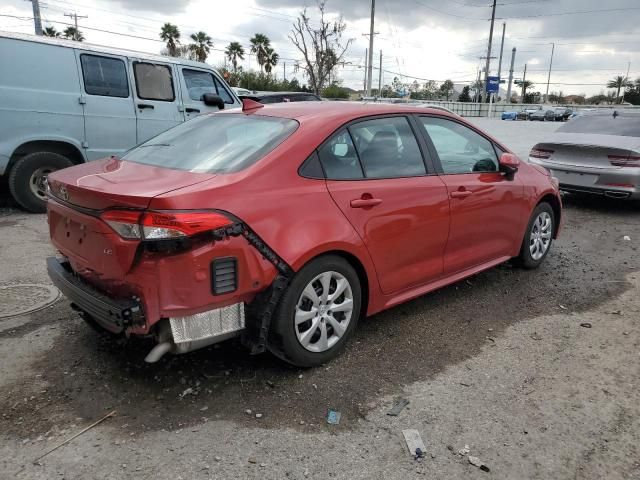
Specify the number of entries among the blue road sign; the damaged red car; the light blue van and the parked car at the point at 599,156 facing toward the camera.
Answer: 1

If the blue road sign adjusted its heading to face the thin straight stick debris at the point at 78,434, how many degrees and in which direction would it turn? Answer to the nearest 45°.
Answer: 0° — it already faces it

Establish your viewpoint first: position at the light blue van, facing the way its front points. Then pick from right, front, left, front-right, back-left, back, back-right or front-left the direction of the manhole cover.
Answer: back-right

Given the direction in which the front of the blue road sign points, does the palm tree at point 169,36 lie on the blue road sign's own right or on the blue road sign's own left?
on the blue road sign's own right

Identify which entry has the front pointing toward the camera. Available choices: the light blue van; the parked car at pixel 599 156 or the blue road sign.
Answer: the blue road sign

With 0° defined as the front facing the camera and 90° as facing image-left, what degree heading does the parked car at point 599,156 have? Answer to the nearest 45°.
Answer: approximately 225°

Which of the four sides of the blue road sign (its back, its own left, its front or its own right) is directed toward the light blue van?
front

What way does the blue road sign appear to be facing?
toward the camera

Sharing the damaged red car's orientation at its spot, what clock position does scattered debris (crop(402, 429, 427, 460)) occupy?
The scattered debris is roughly at 3 o'clock from the damaged red car.

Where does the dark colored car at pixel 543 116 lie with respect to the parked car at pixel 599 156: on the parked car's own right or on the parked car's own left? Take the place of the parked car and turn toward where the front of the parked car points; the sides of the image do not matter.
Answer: on the parked car's own left

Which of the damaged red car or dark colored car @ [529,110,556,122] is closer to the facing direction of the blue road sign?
the damaged red car

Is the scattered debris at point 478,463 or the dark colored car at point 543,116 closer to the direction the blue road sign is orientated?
the scattered debris

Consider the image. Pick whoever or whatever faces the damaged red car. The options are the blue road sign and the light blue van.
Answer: the blue road sign

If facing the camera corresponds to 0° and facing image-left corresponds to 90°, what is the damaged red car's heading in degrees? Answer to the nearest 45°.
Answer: approximately 225°

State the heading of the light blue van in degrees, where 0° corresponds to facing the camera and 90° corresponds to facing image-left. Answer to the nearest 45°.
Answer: approximately 225°

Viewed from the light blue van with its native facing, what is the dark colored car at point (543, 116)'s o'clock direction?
The dark colored car is roughly at 12 o'clock from the light blue van.

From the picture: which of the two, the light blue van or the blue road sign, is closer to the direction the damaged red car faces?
the blue road sign

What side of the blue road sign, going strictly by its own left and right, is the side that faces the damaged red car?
front

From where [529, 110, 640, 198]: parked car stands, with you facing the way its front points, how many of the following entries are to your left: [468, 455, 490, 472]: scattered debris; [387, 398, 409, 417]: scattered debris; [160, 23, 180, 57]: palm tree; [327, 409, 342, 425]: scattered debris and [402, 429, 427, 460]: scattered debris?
1
